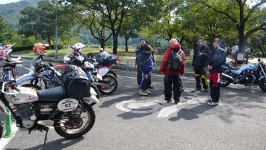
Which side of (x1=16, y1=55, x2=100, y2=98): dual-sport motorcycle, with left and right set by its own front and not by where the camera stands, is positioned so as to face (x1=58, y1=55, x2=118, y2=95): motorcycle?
back

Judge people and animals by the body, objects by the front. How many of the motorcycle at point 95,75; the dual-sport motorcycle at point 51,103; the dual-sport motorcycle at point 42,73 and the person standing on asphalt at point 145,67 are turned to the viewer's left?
3

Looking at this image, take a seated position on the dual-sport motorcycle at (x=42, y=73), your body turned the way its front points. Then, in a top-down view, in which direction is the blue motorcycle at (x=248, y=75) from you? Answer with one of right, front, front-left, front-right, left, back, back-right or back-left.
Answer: back

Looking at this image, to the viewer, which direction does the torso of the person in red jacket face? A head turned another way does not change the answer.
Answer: away from the camera

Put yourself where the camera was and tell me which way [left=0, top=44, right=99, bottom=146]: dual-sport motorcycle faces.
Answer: facing to the left of the viewer

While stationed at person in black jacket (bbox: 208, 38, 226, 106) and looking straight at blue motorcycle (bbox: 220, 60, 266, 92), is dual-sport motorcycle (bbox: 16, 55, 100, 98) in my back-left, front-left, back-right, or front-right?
back-left

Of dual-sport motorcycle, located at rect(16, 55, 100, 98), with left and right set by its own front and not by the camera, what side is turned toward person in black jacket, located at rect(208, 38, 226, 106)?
back

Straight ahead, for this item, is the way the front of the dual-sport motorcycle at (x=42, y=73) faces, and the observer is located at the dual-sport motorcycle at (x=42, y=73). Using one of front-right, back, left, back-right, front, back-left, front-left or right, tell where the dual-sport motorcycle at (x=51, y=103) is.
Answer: left

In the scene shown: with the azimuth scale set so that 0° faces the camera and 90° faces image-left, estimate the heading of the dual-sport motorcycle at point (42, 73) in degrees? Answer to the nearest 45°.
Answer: approximately 90°

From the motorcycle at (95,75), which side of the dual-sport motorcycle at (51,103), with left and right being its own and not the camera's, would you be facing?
right

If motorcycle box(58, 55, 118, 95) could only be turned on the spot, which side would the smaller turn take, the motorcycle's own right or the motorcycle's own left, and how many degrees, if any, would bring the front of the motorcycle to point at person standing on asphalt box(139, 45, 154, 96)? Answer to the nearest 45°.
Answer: approximately 180°

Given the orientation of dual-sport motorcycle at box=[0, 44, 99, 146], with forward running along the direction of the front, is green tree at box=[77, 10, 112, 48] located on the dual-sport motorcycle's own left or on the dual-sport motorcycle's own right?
on the dual-sport motorcycle's own right

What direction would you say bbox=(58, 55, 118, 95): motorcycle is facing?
to the viewer's left
